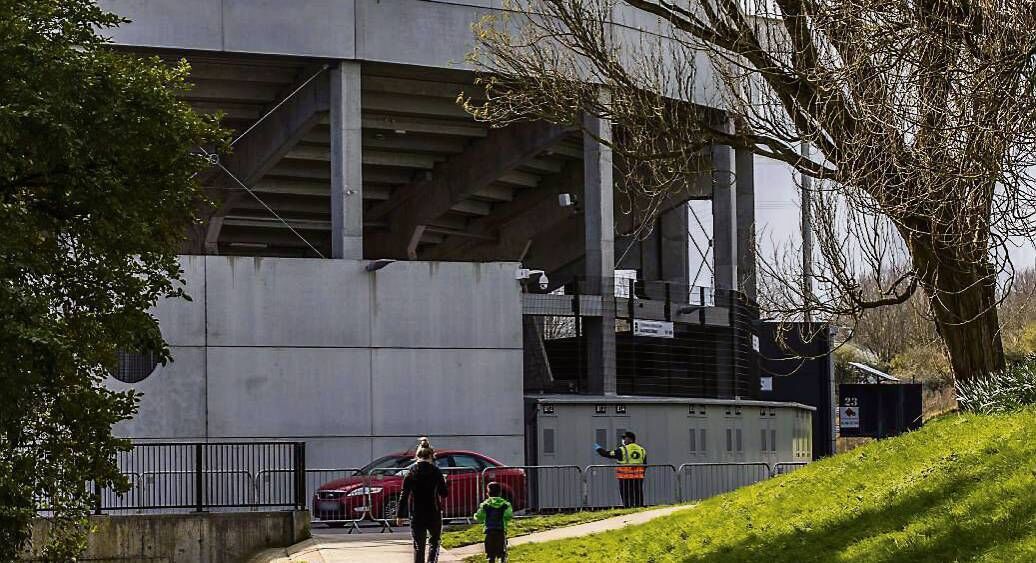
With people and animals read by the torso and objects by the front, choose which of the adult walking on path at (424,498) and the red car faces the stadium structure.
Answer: the adult walking on path

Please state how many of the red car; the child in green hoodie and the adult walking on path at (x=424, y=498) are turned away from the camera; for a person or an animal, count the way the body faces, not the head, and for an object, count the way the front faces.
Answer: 2

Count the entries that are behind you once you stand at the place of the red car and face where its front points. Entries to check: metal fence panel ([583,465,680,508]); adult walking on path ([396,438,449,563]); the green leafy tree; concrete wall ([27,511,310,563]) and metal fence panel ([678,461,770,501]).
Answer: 2

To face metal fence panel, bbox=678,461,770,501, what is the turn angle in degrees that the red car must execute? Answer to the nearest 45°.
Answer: approximately 180°

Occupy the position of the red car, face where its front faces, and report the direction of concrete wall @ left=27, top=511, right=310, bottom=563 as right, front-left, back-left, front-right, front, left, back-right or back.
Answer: front

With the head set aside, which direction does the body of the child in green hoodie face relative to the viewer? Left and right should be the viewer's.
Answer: facing away from the viewer

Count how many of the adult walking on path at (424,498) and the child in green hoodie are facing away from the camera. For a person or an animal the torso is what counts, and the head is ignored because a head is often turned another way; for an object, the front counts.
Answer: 2

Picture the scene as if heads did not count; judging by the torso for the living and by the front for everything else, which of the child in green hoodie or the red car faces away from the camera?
the child in green hoodie

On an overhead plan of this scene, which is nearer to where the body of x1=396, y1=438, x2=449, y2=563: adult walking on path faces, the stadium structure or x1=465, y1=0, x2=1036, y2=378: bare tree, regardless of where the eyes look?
the stadium structure

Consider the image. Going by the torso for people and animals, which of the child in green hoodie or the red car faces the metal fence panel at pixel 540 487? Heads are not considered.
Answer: the child in green hoodie

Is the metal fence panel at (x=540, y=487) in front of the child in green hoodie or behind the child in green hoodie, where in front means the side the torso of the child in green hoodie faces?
in front

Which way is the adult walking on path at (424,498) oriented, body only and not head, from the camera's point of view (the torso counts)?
away from the camera

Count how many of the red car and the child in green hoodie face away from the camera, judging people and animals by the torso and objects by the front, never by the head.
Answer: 1

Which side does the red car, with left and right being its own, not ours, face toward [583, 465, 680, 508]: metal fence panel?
back

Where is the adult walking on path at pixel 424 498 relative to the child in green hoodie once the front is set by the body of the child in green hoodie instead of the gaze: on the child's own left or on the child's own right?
on the child's own left

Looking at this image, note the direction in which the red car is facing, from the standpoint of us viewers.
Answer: facing the viewer and to the left of the viewer
